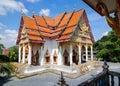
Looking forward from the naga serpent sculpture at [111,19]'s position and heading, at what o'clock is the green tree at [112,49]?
The green tree is roughly at 3 o'clock from the naga serpent sculpture.

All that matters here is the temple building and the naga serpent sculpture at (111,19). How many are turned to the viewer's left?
1

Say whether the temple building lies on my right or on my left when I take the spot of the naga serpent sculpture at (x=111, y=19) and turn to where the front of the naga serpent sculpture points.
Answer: on my right

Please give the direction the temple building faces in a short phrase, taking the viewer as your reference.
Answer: facing the viewer and to the right of the viewer

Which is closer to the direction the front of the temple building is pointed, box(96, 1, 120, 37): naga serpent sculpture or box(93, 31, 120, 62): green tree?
the naga serpent sculpture

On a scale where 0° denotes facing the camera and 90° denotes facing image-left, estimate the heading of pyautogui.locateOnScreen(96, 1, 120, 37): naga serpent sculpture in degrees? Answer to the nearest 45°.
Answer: approximately 90°

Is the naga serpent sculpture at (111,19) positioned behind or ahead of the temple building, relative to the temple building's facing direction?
ahead

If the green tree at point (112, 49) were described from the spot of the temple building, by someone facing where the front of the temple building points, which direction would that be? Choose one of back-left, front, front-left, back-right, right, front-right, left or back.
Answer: left

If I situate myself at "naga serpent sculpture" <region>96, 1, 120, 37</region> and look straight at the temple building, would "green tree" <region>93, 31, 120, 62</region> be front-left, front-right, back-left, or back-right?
front-right
